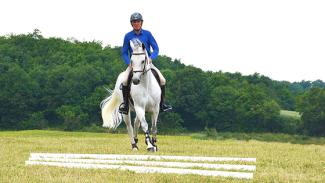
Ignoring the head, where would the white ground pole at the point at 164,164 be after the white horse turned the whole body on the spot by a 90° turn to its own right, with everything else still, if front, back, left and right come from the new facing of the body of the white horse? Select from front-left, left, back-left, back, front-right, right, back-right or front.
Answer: left

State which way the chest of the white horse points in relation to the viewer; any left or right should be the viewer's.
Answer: facing the viewer

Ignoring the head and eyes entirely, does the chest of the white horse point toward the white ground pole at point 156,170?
yes

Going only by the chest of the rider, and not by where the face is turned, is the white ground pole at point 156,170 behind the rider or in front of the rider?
in front

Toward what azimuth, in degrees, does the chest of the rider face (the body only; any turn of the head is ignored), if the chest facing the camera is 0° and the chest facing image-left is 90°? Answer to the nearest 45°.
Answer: approximately 0°

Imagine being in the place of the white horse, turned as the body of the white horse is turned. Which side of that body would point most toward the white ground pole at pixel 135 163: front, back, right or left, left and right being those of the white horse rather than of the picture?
front
